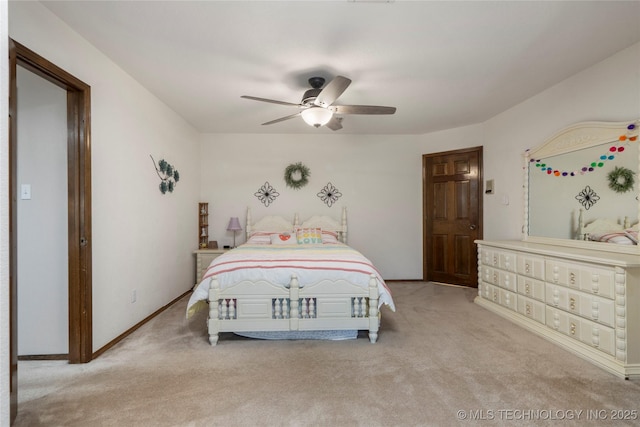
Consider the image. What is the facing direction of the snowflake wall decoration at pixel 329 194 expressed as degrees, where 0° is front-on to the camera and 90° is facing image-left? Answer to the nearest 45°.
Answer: approximately 0°

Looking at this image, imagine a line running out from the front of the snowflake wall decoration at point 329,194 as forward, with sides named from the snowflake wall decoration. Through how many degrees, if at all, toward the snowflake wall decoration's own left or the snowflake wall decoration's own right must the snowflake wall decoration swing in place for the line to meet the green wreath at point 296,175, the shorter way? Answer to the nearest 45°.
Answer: approximately 90° to the snowflake wall decoration's own right

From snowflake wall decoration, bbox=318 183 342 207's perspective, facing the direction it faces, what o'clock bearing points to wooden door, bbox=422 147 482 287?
The wooden door is roughly at 9 o'clock from the snowflake wall decoration.

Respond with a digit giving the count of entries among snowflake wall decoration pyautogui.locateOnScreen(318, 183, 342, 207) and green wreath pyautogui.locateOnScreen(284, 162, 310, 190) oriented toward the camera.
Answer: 2

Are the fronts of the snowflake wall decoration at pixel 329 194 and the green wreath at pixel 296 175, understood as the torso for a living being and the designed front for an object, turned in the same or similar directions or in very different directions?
same or similar directions

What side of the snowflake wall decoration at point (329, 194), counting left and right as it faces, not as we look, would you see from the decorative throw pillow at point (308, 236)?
front

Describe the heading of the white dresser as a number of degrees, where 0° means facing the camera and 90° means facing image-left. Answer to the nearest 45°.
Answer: approximately 45°

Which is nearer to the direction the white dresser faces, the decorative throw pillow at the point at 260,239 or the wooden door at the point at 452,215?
the decorative throw pillow

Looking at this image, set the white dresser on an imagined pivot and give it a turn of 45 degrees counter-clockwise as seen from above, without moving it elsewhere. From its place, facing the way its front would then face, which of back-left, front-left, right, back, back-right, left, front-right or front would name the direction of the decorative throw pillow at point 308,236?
right

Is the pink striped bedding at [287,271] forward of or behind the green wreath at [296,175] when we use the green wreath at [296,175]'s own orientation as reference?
forward

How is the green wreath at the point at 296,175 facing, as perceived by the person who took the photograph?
facing the viewer

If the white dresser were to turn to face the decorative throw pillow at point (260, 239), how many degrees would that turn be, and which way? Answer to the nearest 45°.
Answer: approximately 45° to its right

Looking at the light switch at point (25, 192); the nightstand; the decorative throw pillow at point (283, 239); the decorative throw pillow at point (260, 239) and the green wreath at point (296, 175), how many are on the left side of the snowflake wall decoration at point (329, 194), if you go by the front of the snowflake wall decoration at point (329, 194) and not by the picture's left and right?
0

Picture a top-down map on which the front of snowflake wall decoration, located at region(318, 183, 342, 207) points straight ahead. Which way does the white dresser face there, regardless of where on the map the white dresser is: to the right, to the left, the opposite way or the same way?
to the right

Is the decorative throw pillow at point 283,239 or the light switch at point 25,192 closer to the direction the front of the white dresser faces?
the light switch

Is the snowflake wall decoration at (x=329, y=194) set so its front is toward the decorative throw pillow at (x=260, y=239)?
no

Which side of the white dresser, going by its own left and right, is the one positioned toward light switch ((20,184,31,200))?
front

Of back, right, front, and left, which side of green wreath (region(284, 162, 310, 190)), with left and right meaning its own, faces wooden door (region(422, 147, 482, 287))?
left

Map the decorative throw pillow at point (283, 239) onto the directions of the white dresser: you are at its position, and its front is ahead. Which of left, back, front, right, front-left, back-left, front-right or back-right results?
front-right
